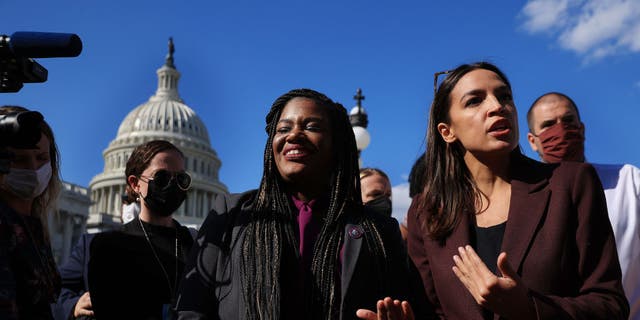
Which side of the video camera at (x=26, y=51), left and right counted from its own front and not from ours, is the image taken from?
right

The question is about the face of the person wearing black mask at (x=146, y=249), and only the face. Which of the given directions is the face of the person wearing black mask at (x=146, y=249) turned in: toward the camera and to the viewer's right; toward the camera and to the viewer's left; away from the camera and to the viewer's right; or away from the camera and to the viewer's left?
toward the camera and to the viewer's right

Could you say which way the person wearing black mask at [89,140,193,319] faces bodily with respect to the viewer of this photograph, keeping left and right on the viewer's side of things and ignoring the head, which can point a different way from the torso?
facing the viewer and to the right of the viewer

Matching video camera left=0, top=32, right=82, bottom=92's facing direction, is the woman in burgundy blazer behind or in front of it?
in front

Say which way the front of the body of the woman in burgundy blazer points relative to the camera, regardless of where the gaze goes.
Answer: toward the camera

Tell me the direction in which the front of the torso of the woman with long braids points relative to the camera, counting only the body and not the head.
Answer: toward the camera

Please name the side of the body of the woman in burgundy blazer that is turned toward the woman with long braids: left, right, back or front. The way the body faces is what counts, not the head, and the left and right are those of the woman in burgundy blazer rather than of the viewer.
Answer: right

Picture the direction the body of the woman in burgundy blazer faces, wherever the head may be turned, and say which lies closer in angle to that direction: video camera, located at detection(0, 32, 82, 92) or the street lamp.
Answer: the video camera

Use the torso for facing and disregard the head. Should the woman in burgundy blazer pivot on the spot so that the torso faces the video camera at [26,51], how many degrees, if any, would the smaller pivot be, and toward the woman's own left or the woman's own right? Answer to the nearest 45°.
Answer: approximately 45° to the woman's own right
